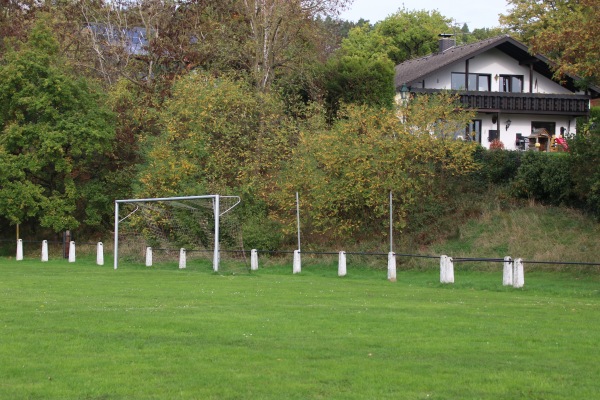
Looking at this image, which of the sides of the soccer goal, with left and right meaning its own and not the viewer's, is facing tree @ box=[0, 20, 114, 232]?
right

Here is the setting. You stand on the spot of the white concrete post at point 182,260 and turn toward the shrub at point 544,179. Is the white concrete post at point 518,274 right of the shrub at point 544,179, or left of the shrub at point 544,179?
right

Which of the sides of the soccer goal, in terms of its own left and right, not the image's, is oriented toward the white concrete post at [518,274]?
left

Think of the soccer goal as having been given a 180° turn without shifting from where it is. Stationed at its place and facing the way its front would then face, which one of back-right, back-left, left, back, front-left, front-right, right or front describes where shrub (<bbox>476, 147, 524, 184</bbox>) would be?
front-right

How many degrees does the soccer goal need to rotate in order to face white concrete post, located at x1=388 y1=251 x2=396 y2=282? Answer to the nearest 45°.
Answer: approximately 90° to its left

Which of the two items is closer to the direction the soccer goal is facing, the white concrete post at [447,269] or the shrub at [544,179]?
the white concrete post

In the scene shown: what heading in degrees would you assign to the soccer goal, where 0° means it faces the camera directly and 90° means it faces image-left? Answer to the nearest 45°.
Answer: approximately 45°

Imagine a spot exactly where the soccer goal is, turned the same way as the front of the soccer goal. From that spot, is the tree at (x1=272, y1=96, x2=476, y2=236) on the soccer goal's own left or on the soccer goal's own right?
on the soccer goal's own left

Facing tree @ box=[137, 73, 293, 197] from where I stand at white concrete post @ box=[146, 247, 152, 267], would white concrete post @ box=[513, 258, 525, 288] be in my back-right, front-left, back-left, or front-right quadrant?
back-right
